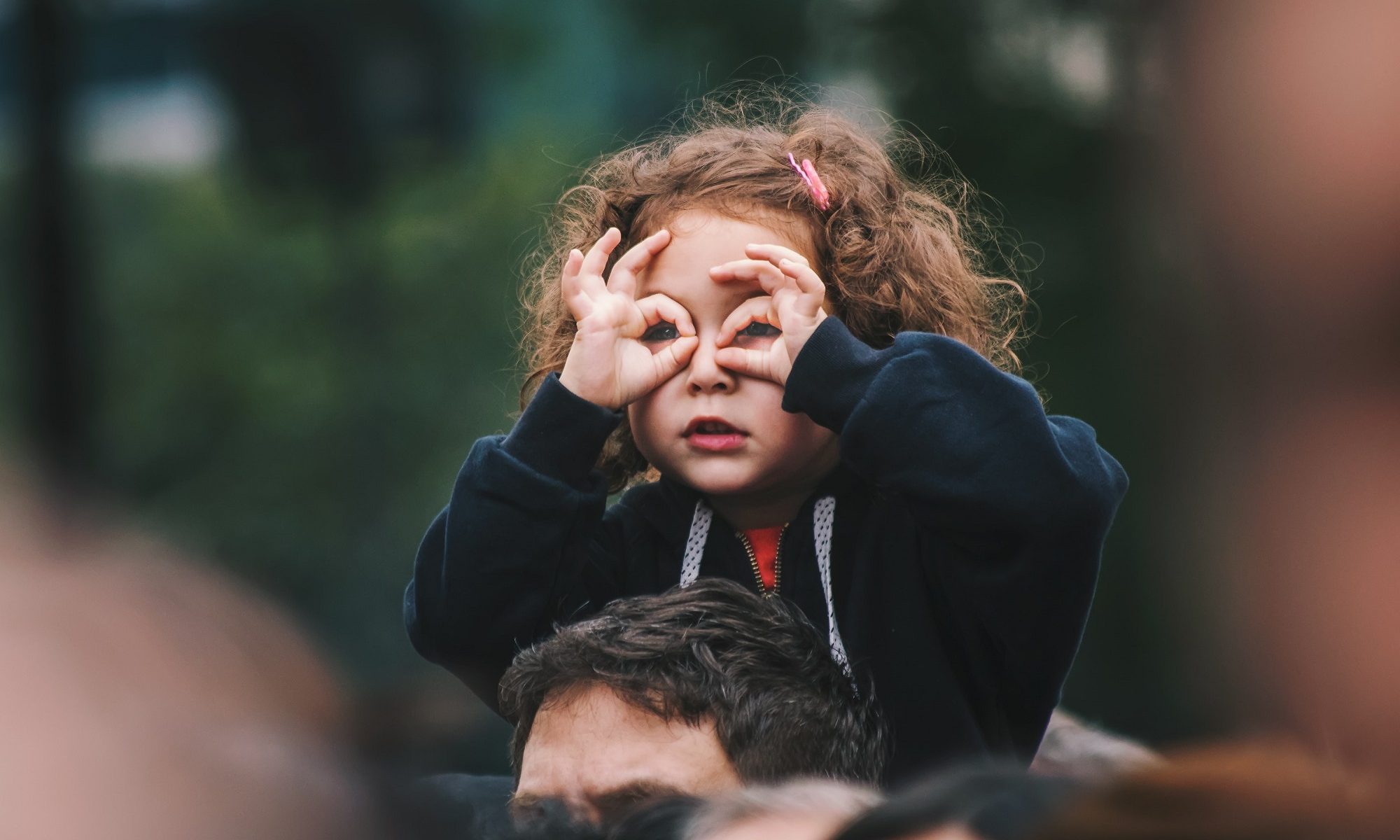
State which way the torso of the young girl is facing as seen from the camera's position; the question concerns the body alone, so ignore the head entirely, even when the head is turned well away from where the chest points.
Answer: toward the camera

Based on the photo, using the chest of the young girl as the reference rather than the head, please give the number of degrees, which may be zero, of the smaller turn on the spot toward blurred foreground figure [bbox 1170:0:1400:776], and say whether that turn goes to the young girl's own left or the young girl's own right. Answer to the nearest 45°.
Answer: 0° — they already face them

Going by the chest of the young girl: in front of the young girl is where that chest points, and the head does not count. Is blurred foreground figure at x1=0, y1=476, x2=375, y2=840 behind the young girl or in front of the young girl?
in front

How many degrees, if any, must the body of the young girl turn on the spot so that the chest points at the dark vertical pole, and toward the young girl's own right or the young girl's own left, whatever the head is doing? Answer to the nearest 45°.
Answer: approximately 135° to the young girl's own right

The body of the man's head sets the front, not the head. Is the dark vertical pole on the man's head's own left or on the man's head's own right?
on the man's head's own right
